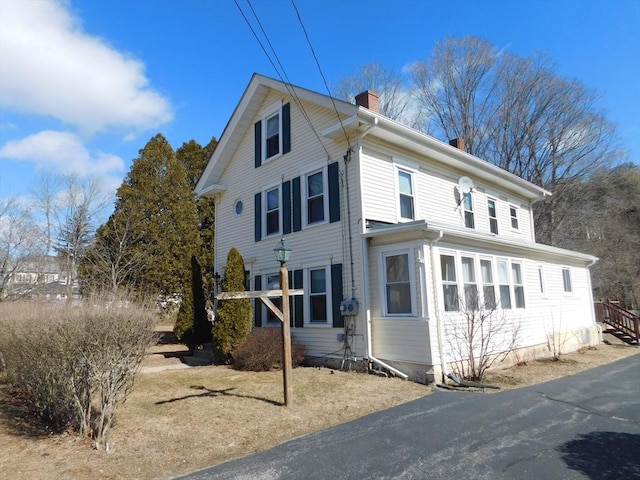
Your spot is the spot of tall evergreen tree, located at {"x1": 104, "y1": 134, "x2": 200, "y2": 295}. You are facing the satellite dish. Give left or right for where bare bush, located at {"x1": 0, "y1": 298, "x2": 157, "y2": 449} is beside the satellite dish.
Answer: right

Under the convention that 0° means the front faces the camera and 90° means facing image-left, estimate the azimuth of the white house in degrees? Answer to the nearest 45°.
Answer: approximately 45°

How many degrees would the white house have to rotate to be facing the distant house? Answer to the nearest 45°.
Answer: approximately 45° to its right

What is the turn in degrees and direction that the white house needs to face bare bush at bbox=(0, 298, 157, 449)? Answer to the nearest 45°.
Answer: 0° — it already faces it

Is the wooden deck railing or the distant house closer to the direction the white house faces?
the distant house

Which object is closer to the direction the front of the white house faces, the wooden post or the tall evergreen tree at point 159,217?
the wooden post

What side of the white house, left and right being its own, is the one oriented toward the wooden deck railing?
back

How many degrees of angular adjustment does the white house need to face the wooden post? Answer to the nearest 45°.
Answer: approximately 45° to its left

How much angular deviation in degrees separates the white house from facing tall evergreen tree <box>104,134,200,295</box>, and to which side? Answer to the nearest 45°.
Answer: approximately 90° to its right
